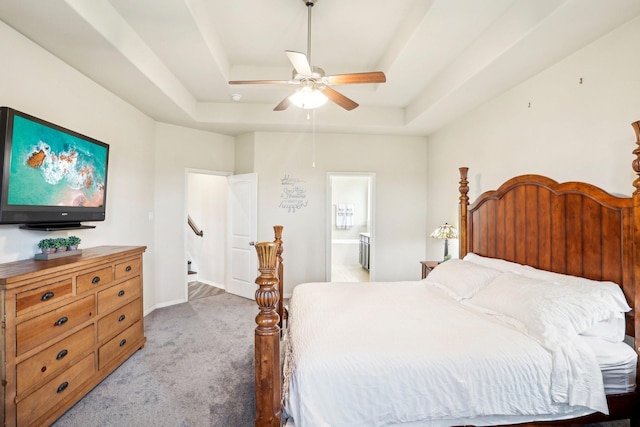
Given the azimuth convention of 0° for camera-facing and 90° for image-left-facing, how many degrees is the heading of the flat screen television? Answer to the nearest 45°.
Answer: approximately 315°

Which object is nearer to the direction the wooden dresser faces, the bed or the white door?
the bed

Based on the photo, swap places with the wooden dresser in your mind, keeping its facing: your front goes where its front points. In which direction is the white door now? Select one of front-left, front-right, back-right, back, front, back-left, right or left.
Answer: left

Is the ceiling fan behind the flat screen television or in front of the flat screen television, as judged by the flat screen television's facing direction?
in front

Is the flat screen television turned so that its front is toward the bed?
yes
